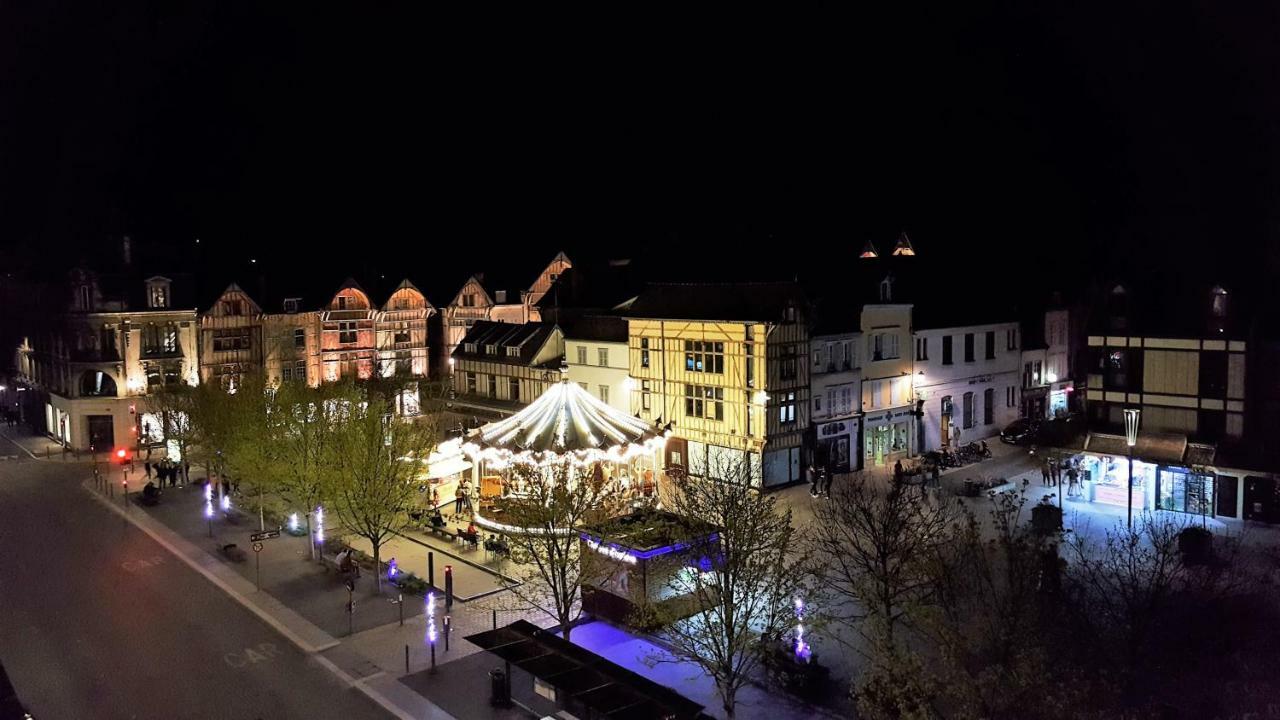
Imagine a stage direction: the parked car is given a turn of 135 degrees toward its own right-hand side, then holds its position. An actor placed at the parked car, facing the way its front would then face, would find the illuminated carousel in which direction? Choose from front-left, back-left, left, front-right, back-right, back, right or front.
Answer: back-left

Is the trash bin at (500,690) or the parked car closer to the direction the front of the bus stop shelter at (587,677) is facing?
the trash bin

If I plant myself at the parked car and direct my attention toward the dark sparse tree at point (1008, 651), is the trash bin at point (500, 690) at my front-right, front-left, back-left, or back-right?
front-right

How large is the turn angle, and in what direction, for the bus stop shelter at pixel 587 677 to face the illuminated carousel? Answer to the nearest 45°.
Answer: approximately 135° to its right

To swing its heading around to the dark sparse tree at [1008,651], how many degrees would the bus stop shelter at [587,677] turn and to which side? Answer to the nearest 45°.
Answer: approximately 90° to its left

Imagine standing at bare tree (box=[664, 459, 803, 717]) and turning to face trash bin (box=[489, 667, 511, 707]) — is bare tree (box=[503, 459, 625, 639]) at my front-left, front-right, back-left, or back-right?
front-right

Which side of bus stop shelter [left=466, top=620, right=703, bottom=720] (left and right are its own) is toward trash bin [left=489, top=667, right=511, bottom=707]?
right

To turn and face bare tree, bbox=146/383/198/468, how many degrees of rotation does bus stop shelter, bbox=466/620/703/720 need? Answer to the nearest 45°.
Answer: approximately 90° to its right

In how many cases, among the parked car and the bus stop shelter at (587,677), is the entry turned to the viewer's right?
0
